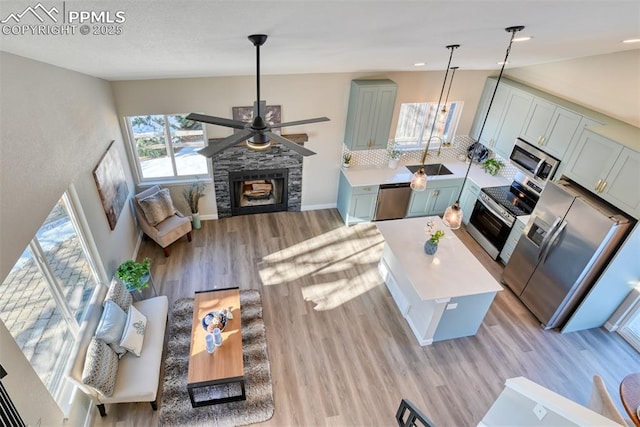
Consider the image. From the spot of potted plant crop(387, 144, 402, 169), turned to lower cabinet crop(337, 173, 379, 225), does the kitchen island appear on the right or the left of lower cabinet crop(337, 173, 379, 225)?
left

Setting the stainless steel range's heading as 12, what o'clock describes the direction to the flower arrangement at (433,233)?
The flower arrangement is roughly at 11 o'clock from the stainless steel range.

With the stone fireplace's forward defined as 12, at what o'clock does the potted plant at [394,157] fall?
The potted plant is roughly at 9 o'clock from the stone fireplace.

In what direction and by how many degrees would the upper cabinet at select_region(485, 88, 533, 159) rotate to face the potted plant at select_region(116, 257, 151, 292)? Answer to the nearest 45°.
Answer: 0° — it already faces it

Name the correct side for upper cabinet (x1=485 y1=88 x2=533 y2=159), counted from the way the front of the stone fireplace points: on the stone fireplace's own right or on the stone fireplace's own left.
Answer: on the stone fireplace's own left

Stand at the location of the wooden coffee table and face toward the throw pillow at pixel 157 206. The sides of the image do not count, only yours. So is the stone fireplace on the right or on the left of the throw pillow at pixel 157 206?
right

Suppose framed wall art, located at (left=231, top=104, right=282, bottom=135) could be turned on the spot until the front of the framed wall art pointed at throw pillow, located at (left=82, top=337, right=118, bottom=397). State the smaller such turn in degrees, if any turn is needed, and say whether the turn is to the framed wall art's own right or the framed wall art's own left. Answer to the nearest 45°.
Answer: approximately 45° to the framed wall art's own right

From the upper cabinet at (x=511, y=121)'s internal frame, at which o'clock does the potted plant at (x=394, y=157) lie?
The potted plant is roughly at 1 o'clock from the upper cabinet.

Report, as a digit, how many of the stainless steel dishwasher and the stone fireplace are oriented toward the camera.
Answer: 2

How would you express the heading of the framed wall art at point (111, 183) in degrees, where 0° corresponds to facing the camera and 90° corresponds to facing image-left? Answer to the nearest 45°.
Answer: approximately 315°

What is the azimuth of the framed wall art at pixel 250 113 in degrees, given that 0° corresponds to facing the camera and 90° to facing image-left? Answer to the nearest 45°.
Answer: approximately 0°

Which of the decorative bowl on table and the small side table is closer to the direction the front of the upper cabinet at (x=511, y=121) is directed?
the decorative bowl on table

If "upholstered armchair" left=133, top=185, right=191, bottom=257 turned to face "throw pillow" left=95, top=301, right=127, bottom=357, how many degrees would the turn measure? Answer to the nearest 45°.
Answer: approximately 45° to its right
